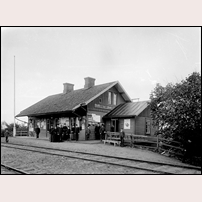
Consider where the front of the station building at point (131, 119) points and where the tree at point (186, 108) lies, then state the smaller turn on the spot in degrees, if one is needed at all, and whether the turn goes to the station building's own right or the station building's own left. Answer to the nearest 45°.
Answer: approximately 45° to the station building's own left

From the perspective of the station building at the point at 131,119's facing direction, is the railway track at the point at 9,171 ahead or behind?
ahead

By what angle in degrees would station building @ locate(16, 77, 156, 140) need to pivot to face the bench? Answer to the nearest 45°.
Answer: approximately 45° to its left

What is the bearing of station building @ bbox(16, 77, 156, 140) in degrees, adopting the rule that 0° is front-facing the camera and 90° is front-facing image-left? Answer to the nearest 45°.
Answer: approximately 45°

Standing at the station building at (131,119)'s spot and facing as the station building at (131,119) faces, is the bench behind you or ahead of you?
ahead

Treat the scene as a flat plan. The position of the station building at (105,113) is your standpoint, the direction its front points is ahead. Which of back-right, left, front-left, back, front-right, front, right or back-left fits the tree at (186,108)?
front-left
